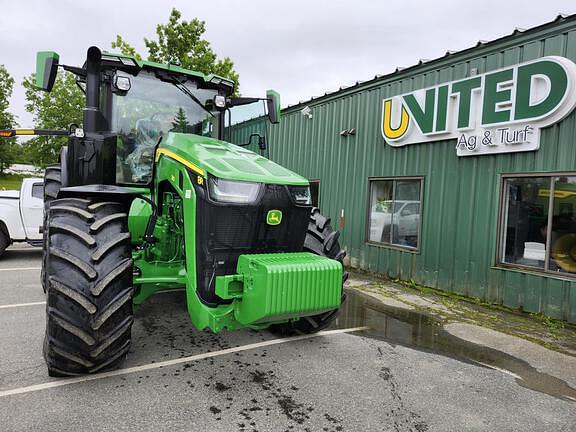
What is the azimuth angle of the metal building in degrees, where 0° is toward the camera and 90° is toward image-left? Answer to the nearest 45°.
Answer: approximately 45°

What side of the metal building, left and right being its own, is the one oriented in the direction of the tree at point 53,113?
right

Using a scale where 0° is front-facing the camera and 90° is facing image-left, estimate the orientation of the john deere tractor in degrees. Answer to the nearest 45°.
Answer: approximately 315°

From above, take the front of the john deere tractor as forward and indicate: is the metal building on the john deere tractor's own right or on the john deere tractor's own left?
on the john deere tractor's own left

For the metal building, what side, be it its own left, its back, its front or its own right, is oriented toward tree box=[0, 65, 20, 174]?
right
